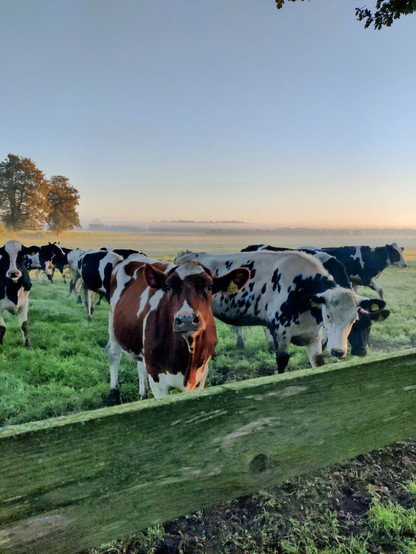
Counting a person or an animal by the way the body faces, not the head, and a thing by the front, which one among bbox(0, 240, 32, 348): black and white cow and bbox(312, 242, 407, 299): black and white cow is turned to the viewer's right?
bbox(312, 242, 407, 299): black and white cow

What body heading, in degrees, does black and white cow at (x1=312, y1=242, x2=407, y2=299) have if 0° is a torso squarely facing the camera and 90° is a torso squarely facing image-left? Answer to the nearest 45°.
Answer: approximately 270°

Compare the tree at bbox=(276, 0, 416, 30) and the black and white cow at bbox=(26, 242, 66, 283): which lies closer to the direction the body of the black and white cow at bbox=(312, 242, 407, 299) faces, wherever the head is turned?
the tree

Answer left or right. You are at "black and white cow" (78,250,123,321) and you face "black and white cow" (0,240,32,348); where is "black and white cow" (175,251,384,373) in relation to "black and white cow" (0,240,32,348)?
left

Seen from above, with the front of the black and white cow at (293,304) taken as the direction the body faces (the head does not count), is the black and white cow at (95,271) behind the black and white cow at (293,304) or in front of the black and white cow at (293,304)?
behind

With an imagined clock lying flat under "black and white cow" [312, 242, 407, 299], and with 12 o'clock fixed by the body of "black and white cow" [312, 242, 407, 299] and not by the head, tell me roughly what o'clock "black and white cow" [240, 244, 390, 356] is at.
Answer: "black and white cow" [240, 244, 390, 356] is roughly at 3 o'clock from "black and white cow" [312, 242, 407, 299].

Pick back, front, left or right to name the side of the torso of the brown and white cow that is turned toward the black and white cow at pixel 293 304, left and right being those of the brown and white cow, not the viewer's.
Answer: left

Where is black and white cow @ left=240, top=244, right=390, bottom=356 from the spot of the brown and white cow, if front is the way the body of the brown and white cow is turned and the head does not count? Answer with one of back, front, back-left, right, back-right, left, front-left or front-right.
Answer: left

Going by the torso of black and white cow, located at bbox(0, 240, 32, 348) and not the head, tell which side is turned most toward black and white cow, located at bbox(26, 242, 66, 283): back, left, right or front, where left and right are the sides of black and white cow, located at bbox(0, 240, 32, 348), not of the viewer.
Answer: back

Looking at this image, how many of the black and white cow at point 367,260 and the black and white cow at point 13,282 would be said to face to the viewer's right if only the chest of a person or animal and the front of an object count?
1
